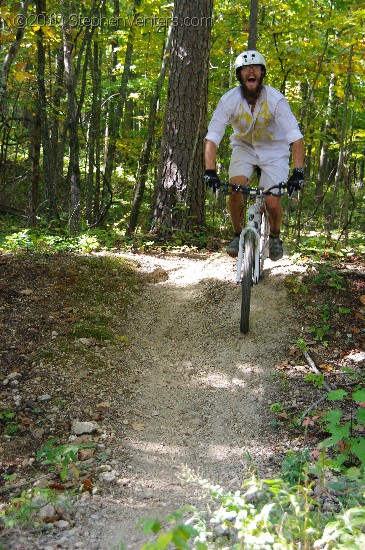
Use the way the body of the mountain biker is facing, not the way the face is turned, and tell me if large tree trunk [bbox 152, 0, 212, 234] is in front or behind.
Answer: behind

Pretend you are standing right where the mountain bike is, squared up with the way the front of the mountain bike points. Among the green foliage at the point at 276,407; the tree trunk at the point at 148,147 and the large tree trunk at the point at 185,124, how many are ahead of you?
1

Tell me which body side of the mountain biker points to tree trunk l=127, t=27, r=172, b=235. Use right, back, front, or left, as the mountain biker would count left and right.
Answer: back

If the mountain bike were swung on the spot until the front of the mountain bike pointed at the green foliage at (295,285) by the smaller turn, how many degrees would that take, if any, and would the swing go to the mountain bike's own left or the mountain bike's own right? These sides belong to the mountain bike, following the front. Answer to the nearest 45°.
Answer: approximately 135° to the mountain bike's own left

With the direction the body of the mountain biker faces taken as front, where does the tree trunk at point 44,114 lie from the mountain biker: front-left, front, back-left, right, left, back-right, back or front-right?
back-right

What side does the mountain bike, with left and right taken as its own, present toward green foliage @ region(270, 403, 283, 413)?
front

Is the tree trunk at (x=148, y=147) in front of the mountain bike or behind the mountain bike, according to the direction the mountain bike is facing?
behind

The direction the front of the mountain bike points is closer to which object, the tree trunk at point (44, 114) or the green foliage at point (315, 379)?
the green foliage

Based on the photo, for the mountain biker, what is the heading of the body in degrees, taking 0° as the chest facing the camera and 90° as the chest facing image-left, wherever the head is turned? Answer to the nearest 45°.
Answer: approximately 0°

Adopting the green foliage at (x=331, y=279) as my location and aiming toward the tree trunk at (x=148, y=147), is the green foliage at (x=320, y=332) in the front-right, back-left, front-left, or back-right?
back-left
